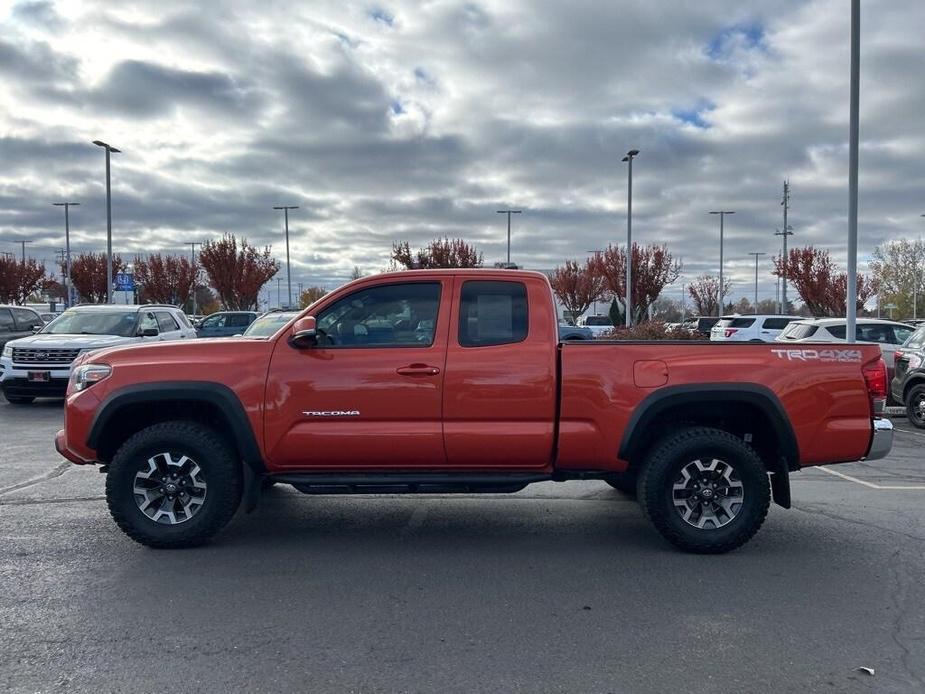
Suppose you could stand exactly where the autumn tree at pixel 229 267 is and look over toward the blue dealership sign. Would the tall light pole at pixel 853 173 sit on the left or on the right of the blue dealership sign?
left

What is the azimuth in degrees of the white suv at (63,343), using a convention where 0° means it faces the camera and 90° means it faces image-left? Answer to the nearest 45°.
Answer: approximately 45°

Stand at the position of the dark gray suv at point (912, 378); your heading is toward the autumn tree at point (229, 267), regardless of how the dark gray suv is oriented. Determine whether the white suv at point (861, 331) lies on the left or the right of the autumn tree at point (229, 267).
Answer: right

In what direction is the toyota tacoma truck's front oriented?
to the viewer's left

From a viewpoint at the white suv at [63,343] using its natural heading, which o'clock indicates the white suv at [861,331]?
the white suv at [861,331] is roughly at 8 o'clock from the white suv at [63,343].

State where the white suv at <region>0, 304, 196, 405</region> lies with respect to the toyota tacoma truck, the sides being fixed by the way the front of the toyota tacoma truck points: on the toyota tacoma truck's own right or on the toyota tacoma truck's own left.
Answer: on the toyota tacoma truck's own right

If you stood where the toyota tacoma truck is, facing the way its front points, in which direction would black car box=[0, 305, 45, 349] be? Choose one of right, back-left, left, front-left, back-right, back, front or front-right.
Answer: front-right

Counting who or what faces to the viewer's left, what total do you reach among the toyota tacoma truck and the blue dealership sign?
1

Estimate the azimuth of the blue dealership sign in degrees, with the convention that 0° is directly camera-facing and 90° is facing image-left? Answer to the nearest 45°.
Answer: approximately 0°

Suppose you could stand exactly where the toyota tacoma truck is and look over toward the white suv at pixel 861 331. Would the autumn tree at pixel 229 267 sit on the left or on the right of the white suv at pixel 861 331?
left

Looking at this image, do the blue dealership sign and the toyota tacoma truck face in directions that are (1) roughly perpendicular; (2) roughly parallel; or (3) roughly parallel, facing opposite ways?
roughly perpendicular

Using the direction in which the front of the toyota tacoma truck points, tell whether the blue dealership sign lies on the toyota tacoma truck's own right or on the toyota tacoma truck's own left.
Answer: on the toyota tacoma truck's own right

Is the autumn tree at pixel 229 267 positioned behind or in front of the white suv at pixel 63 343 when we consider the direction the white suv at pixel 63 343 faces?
behind

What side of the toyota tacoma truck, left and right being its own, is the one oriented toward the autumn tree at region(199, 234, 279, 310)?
right
